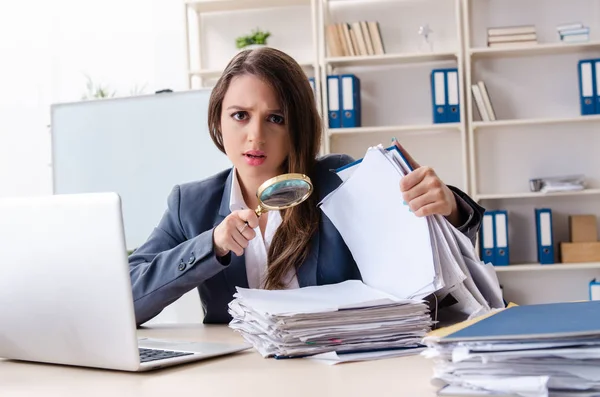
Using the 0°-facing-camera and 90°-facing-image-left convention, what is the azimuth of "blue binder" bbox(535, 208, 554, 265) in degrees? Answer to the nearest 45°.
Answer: approximately 0°

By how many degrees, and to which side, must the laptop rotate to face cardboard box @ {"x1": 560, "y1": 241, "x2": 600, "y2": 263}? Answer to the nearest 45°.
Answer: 0° — it already faces it

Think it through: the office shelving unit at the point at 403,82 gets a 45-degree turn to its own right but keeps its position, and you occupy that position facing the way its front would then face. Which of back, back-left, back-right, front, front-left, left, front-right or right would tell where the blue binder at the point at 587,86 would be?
back-left

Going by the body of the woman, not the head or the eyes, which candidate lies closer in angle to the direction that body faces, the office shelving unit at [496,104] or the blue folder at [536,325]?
the blue folder

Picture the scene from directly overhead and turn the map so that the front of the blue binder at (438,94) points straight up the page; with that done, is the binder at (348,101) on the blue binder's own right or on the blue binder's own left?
on the blue binder's own right
